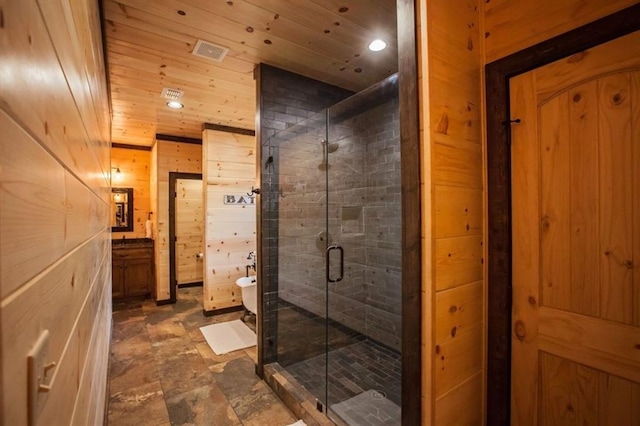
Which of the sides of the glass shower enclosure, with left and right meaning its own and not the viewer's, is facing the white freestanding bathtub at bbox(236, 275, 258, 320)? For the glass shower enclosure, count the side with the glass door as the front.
right

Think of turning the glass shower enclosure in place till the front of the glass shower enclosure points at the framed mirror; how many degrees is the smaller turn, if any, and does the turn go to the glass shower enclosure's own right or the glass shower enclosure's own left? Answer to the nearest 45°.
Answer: approximately 90° to the glass shower enclosure's own right

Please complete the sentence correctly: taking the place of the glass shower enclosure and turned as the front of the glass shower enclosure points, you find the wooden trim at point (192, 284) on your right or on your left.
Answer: on your right

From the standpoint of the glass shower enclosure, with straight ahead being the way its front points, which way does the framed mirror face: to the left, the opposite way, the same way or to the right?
to the left

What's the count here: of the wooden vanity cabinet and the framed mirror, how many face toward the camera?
2

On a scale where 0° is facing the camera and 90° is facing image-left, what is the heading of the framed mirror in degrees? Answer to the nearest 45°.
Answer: approximately 0°

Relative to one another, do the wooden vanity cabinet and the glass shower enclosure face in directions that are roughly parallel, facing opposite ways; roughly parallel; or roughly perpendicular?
roughly perpendicular

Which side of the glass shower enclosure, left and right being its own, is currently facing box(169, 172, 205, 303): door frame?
right
